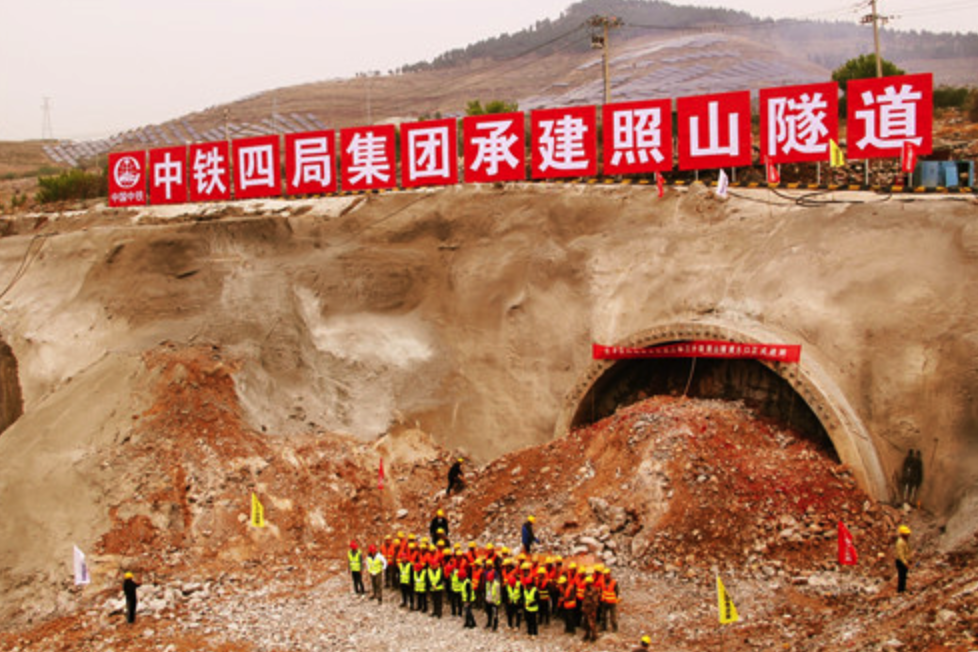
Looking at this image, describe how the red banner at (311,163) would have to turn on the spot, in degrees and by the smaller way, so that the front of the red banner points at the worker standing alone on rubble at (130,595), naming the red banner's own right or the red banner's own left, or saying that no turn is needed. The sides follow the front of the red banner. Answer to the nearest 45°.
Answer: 0° — it already faces them

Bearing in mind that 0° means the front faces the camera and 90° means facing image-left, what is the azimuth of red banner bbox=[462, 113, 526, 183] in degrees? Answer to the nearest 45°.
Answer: approximately 0°

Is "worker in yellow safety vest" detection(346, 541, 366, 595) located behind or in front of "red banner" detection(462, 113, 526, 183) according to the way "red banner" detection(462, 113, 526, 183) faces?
in front

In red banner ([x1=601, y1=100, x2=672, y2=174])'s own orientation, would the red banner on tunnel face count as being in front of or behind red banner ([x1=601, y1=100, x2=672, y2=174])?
in front

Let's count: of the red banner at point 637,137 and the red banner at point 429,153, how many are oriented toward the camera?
2

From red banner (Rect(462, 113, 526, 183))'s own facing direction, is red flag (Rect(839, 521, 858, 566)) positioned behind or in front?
in front
